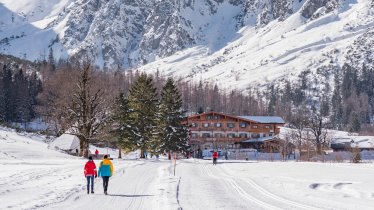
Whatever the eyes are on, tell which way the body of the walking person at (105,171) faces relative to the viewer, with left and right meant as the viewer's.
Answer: facing away from the viewer
